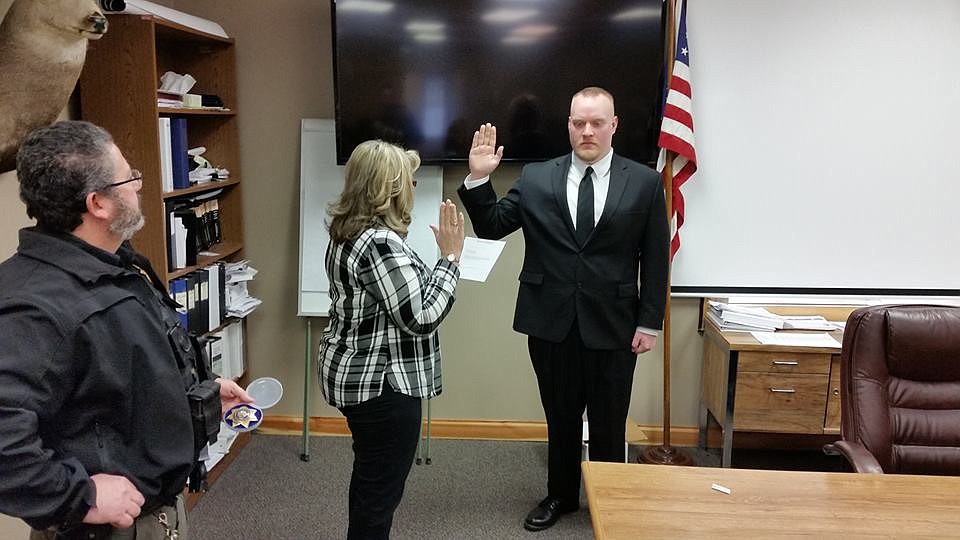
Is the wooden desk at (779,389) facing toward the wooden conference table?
yes

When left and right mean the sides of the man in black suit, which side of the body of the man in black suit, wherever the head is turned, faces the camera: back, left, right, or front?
front

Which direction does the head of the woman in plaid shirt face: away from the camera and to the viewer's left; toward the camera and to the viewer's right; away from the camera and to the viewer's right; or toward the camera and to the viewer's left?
away from the camera and to the viewer's right

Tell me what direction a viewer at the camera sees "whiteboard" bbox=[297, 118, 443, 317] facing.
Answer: facing the viewer

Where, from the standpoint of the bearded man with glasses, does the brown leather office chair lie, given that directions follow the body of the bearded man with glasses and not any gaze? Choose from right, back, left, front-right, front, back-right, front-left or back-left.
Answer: front

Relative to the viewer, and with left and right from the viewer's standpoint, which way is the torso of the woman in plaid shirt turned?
facing to the right of the viewer

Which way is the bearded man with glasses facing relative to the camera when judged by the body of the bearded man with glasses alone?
to the viewer's right

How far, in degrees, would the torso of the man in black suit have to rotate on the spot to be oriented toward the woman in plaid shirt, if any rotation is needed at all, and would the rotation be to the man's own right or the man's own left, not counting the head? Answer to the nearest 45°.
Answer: approximately 45° to the man's own right

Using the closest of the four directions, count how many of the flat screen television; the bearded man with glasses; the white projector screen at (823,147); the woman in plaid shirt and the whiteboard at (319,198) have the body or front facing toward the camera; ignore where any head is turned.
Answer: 3

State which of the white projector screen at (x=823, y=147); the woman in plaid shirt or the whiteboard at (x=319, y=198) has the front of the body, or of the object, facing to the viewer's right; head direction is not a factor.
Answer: the woman in plaid shirt

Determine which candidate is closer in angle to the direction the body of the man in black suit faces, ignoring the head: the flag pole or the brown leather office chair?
the brown leather office chair

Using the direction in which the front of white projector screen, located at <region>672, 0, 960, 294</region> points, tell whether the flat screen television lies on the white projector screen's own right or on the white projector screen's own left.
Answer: on the white projector screen's own right

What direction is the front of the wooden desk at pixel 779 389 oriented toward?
toward the camera

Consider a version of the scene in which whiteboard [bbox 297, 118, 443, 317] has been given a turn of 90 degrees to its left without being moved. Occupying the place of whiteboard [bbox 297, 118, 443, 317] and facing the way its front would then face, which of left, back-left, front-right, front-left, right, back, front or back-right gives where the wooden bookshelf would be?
back-right

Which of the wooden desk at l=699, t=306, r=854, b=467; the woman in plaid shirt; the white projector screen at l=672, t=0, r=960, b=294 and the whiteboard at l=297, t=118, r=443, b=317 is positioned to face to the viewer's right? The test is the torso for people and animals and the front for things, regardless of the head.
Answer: the woman in plaid shirt

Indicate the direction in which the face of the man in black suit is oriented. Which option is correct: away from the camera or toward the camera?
toward the camera

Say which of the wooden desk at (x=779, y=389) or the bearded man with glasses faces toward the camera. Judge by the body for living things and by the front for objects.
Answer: the wooden desk

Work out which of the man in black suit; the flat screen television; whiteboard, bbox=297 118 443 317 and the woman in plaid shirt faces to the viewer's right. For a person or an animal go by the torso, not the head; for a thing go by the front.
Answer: the woman in plaid shirt
